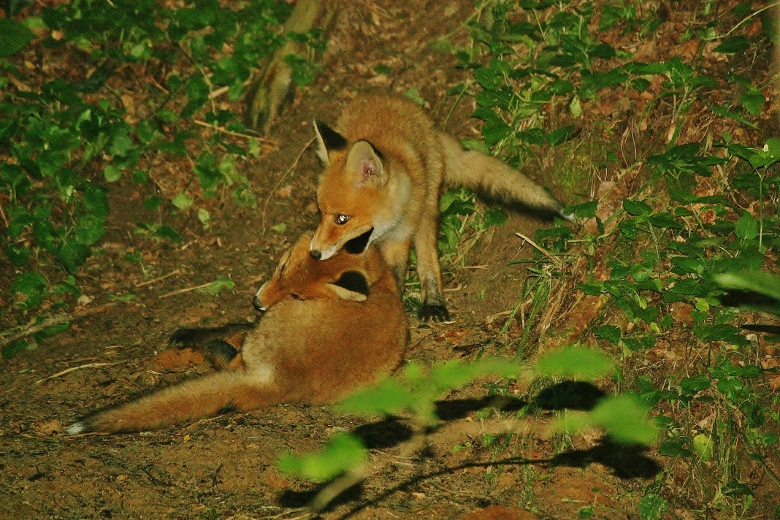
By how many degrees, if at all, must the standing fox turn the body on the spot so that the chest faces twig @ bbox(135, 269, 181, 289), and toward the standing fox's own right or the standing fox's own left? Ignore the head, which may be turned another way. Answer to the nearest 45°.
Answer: approximately 45° to the standing fox's own right

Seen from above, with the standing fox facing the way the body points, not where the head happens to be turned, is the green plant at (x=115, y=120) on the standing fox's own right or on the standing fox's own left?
on the standing fox's own right

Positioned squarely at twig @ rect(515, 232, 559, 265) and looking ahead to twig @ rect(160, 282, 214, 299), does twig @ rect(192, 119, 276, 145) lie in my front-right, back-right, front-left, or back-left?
front-right

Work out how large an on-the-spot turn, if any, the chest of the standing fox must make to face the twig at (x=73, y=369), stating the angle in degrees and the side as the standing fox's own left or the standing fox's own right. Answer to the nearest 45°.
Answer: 0° — it already faces it

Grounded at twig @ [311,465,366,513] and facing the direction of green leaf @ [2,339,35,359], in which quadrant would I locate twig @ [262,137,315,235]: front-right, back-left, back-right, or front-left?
front-right

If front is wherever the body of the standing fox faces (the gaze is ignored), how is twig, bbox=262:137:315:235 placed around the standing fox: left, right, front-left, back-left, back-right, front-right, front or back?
right

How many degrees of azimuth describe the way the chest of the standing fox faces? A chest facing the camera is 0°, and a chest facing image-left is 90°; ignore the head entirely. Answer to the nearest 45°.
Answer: approximately 45°

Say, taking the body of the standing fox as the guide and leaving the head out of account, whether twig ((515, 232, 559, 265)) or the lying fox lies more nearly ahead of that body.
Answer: the lying fox

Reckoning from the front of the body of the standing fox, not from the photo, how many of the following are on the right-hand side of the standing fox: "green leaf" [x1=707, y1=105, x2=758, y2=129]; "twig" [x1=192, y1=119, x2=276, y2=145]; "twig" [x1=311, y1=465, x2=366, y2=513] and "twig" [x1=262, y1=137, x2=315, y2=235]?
2

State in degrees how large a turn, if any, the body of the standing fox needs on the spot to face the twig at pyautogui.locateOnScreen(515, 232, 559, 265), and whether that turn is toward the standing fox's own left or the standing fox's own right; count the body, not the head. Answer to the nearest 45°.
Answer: approximately 90° to the standing fox's own left

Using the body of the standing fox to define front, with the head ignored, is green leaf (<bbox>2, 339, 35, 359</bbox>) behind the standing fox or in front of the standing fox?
in front
